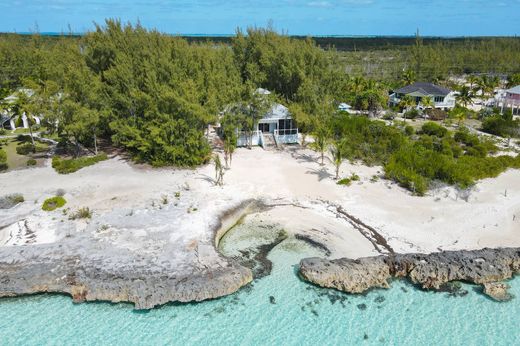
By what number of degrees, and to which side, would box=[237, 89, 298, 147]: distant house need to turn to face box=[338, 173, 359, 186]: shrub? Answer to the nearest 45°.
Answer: approximately 45° to its left

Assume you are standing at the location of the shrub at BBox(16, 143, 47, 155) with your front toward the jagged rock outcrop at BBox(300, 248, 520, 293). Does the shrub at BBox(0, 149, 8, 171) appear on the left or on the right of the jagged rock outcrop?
right

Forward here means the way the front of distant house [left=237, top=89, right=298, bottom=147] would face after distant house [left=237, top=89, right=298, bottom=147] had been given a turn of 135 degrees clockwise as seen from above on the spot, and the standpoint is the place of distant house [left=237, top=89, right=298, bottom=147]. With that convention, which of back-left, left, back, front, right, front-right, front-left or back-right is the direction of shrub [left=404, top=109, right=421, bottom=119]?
right

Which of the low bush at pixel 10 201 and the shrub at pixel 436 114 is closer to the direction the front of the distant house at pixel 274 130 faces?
the low bush

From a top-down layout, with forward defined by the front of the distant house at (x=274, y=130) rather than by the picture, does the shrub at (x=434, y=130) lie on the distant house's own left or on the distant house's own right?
on the distant house's own left

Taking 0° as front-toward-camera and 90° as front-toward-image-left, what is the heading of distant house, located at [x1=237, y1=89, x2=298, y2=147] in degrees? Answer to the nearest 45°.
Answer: approximately 0°

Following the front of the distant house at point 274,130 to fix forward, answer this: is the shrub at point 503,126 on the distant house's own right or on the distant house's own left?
on the distant house's own left

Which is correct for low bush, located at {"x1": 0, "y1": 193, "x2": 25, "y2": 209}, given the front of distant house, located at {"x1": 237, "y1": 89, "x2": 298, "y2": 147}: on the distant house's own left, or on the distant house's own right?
on the distant house's own right

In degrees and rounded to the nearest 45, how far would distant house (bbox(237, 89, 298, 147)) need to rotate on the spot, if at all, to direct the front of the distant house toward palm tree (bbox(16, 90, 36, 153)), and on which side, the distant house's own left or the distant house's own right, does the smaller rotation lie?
approximately 90° to the distant house's own right

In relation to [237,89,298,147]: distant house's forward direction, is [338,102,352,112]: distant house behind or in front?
behind

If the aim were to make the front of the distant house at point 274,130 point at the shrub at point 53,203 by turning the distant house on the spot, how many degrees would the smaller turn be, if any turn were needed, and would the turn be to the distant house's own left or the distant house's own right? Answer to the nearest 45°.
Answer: approximately 45° to the distant house's own right

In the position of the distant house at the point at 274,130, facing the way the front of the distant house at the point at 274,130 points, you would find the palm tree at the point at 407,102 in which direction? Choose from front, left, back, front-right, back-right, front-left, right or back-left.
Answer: back-left

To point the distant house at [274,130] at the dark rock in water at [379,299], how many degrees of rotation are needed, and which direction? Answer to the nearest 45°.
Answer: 0° — it already faces it

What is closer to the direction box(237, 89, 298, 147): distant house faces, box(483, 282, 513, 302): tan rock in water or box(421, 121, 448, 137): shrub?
the tan rock in water

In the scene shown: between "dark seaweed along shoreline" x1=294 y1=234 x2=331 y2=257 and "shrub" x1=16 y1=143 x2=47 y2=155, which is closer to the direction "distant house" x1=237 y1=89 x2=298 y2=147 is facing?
the dark seaweed along shoreline

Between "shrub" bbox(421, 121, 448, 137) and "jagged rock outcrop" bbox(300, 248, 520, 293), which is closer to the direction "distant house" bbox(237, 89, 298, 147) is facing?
the jagged rock outcrop
